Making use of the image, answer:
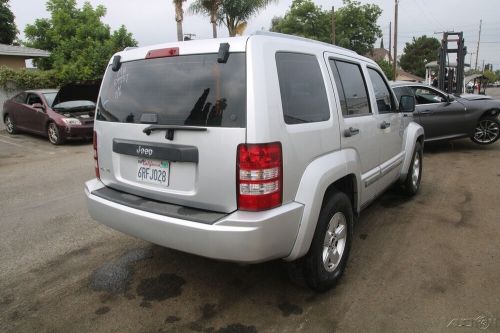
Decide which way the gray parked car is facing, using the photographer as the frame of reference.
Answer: facing to the right of the viewer

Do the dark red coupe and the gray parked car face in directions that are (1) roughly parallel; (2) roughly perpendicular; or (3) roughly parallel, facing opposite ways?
roughly parallel

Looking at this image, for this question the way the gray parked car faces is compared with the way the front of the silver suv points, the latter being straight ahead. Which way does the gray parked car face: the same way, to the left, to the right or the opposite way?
to the right

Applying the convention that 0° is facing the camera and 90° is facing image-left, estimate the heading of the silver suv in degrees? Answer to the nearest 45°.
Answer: approximately 225°

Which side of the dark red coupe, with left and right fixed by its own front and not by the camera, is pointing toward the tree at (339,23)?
left

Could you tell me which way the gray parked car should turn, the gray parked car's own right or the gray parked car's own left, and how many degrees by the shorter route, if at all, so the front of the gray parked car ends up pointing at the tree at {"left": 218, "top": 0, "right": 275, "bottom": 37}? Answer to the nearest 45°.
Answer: approximately 135° to the gray parked car's own left

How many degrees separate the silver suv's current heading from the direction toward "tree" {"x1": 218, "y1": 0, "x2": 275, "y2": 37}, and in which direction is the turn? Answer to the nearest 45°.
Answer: approximately 45° to its left

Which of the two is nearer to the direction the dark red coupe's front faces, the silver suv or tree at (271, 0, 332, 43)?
the silver suv

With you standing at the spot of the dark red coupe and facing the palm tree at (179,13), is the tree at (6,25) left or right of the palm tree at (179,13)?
left

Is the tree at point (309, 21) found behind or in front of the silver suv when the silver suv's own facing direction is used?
in front

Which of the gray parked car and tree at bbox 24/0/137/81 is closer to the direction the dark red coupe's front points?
the gray parked car

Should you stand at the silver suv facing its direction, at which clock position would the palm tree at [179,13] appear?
The palm tree is roughly at 10 o'clock from the silver suv.

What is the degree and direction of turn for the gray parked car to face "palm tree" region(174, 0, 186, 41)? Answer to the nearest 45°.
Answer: approximately 135° to its left
